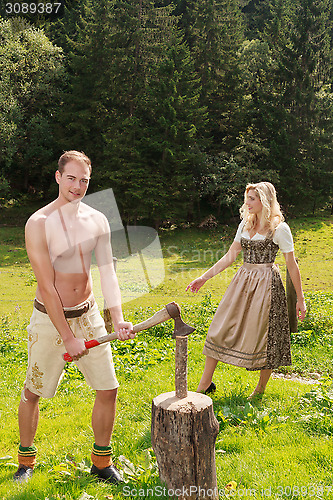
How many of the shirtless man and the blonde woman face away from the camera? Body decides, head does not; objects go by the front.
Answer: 0

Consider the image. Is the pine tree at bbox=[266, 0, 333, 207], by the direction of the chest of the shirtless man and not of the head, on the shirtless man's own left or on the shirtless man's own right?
on the shirtless man's own left

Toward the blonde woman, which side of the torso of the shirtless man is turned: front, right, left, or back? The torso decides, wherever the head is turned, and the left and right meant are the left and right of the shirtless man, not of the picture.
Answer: left

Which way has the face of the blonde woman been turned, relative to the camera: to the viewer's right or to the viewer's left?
to the viewer's left

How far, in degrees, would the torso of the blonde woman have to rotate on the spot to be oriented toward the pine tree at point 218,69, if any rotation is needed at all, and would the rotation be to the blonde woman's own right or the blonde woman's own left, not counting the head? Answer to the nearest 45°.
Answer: approximately 135° to the blonde woman's own right

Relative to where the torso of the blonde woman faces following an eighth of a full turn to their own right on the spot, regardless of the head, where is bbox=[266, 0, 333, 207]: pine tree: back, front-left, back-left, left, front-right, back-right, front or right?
right

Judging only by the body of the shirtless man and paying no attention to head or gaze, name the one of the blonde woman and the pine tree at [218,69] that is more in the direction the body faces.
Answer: the blonde woman

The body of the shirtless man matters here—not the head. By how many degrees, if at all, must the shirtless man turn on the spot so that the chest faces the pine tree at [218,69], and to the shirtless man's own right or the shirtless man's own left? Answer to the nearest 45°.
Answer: approximately 135° to the shirtless man's own left

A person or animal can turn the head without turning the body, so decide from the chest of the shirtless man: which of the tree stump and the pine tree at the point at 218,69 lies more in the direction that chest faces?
the tree stump

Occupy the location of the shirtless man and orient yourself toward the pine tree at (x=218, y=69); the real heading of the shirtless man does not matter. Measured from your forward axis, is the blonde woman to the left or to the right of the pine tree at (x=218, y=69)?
right

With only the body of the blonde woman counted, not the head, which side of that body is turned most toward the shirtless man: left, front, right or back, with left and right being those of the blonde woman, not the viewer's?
front
